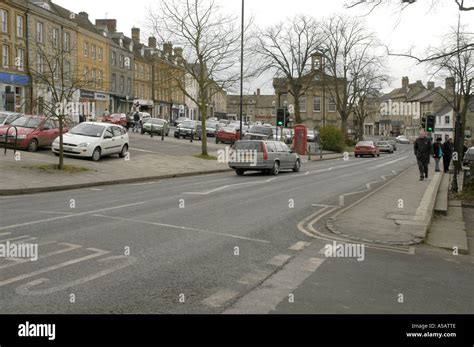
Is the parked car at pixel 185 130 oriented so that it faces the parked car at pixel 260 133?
no

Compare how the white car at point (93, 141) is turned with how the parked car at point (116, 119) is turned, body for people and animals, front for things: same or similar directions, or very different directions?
same or similar directions

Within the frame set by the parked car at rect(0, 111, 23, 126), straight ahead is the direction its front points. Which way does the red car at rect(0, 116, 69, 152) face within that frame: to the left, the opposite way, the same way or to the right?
the same way

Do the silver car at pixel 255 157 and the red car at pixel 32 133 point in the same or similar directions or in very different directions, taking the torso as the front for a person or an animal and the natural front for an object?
very different directions

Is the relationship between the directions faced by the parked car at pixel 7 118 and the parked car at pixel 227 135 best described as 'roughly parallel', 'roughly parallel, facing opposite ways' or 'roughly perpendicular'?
roughly parallel

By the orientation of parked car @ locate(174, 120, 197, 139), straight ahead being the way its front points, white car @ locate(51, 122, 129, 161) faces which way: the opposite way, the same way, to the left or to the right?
the same way

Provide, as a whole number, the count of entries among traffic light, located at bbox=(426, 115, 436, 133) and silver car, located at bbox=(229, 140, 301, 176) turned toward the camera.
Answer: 1

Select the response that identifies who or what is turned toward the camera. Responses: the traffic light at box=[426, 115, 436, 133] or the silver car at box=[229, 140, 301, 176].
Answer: the traffic light

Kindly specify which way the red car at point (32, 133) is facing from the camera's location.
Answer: facing the viewer and to the left of the viewer

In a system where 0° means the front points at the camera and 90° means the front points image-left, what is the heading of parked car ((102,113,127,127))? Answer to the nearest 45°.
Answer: approximately 45°

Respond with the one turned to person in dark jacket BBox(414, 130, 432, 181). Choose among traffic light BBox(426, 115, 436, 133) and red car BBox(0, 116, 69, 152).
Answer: the traffic light

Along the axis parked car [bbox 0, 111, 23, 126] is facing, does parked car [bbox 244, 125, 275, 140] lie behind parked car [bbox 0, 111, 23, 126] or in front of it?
behind
